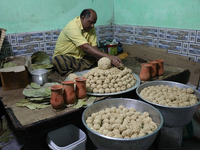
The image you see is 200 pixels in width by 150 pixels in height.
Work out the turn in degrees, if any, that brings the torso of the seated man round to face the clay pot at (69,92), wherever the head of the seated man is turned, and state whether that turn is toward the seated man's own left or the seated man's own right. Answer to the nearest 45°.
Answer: approximately 45° to the seated man's own right

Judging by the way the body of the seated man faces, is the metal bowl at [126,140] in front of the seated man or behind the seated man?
in front

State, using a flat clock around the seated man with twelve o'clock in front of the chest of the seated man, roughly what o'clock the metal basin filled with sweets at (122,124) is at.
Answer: The metal basin filled with sweets is roughly at 1 o'clock from the seated man.

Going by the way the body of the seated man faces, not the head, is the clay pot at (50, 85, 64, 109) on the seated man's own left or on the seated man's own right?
on the seated man's own right

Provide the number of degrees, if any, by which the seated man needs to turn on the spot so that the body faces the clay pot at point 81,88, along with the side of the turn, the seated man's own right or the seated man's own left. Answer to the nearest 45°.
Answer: approximately 45° to the seated man's own right

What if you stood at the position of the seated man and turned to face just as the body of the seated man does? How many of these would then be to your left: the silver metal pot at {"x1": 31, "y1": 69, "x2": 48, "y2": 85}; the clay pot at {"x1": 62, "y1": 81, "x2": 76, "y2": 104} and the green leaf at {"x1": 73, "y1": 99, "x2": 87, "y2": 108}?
0

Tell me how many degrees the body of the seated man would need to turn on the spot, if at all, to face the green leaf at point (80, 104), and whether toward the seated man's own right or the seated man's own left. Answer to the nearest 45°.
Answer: approximately 45° to the seated man's own right

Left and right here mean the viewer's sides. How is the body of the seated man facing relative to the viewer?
facing the viewer and to the right of the viewer

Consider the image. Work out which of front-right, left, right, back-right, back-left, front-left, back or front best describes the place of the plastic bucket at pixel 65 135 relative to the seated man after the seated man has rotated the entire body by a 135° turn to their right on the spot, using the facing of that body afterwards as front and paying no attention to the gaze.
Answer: left

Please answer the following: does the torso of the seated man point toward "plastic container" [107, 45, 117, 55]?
no

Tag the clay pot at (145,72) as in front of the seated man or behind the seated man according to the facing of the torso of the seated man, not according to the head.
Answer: in front

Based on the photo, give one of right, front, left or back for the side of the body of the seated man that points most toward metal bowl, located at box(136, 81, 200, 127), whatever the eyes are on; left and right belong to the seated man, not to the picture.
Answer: front

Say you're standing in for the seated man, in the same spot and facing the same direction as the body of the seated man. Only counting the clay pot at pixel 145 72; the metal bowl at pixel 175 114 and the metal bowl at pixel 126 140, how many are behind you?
0

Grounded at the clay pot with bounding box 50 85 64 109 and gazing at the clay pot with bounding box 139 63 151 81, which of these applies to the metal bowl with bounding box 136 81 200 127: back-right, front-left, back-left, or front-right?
front-right

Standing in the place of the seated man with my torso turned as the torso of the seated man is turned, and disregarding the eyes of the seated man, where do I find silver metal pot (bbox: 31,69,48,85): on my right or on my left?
on my right
